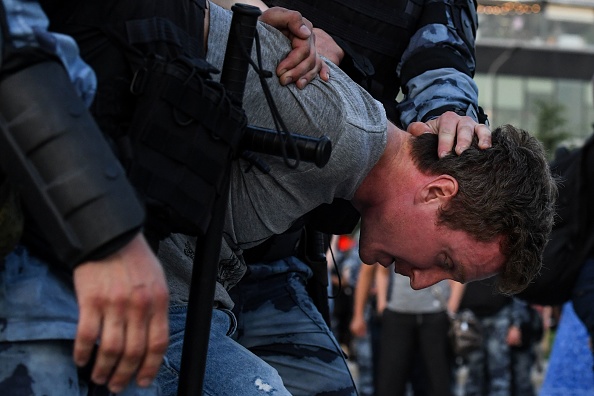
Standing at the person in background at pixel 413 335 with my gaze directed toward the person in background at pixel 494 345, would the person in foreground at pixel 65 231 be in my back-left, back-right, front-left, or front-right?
back-right

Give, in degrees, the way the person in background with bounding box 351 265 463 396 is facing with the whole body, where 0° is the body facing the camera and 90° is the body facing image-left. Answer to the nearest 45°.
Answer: approximately 0°

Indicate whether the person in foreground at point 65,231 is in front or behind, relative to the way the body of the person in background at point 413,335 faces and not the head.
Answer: in front

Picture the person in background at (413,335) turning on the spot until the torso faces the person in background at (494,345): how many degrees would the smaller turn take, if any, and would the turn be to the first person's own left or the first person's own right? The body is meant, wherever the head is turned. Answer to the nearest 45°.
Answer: approximately 135° to the first person's own left
